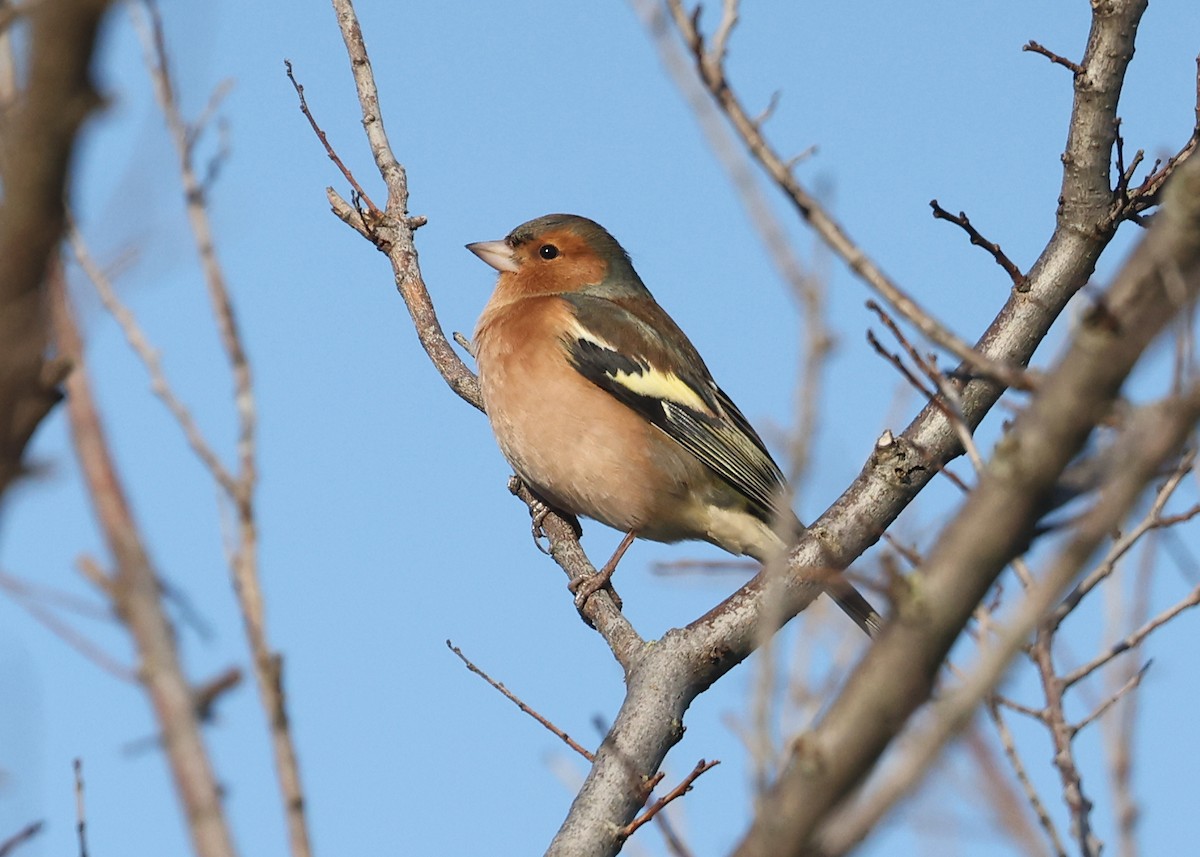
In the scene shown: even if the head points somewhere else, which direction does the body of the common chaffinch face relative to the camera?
to the viewer's left

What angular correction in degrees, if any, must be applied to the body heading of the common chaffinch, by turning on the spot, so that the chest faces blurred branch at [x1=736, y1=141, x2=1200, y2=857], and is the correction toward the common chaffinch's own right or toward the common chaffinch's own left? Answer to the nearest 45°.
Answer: approximately 90° to the common chaffinch's own left

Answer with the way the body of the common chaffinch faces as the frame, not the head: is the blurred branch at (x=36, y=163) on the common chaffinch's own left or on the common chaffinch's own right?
on the common chaffinch's own left
